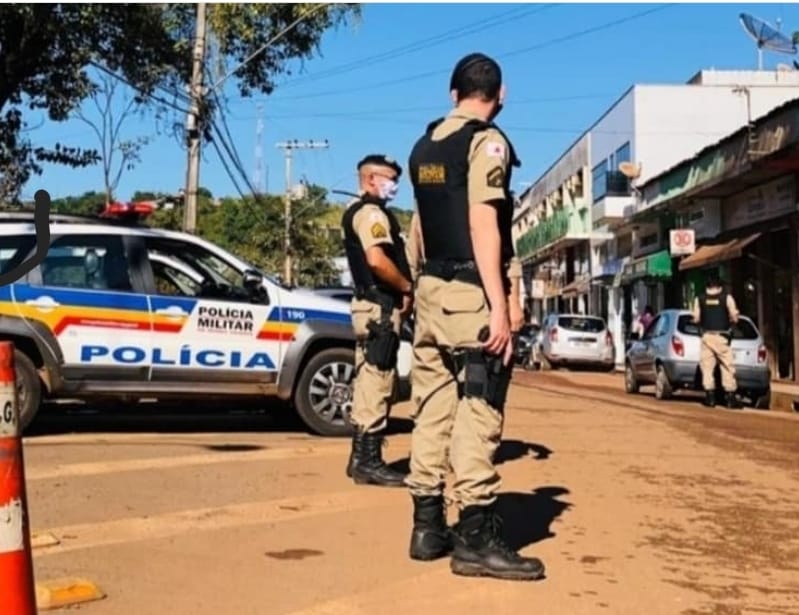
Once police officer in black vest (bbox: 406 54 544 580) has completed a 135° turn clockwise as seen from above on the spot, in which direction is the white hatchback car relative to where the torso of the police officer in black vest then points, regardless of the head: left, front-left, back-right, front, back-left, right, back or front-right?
back

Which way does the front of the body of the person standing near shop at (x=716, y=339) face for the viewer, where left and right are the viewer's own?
facing away from the viewer

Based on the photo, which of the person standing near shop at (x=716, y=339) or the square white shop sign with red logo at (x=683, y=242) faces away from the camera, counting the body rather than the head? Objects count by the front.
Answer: the person standing near shop

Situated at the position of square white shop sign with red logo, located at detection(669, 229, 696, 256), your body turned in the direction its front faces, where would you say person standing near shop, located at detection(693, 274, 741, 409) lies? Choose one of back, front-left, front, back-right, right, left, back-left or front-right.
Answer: front

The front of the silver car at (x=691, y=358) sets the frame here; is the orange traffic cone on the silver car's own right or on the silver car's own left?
on the silver car's own left

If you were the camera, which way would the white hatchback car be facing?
facing away from the viewer

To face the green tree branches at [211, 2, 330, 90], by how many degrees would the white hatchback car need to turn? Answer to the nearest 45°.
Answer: approximately 135° to its left

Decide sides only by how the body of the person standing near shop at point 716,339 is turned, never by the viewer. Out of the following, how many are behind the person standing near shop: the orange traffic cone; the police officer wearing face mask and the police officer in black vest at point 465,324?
3

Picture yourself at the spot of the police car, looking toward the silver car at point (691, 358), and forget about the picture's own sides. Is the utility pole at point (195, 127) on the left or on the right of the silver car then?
left

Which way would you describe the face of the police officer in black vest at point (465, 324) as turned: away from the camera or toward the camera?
away from the camera

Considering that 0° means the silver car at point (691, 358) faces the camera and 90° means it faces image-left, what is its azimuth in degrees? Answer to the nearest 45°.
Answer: approximately 135°

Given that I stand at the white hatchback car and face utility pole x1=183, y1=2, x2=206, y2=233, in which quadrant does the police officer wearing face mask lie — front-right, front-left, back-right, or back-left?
front-left

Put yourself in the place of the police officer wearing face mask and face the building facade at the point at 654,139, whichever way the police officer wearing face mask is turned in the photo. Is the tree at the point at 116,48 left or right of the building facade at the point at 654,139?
left

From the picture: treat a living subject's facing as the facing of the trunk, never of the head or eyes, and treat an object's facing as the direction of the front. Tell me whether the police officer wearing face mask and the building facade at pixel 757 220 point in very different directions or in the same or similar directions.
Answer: very different directions

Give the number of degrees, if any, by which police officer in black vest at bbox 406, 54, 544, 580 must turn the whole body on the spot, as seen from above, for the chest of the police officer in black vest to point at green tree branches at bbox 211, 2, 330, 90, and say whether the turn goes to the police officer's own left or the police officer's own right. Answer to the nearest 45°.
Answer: approximately 45° to the police officer's own left

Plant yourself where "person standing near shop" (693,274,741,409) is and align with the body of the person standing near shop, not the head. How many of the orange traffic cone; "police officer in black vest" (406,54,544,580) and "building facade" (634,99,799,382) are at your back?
2

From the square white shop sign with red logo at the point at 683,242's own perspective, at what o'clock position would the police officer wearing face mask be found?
The police officer wearing face mask is roughly at 12 o'clock from the square white shop sign with red logo.
